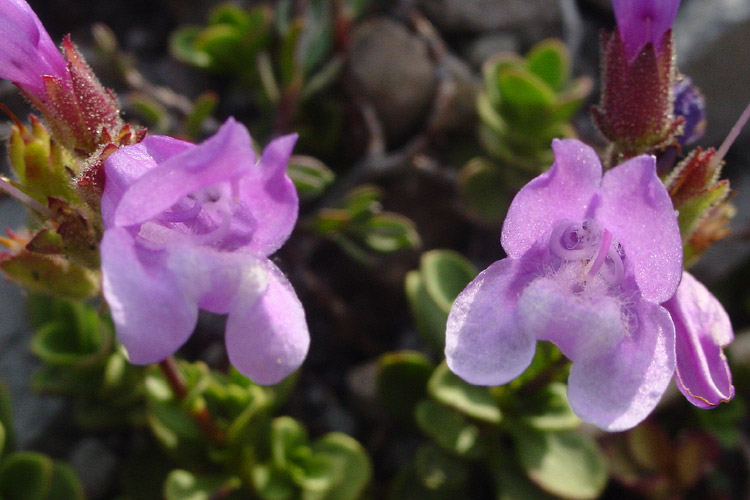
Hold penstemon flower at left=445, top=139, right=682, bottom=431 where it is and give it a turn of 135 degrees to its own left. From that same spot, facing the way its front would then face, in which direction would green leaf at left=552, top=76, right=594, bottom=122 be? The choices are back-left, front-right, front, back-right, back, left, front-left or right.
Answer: front-left

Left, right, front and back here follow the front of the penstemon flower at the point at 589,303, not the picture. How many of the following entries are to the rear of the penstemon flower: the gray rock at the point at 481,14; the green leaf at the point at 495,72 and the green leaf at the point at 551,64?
3

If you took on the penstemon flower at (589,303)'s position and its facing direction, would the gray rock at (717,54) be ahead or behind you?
behind

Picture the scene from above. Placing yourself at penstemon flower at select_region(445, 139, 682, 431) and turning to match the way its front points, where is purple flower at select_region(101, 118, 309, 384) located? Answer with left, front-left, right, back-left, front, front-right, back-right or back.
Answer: right

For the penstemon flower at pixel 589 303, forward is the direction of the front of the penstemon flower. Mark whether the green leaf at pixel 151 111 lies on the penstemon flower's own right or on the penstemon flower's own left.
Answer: on the penstemon flower's own right

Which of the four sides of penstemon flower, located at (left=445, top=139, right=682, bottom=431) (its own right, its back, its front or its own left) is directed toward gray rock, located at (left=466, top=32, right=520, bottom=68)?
back

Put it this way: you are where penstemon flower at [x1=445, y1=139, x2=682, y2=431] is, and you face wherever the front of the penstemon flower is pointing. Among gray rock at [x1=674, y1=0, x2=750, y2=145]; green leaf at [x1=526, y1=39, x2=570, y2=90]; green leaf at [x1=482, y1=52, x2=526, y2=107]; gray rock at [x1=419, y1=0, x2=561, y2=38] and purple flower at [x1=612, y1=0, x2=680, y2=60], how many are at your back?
5

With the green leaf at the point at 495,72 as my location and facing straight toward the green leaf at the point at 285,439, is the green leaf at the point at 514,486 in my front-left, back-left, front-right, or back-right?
front-left

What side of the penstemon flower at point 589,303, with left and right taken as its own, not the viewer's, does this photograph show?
front

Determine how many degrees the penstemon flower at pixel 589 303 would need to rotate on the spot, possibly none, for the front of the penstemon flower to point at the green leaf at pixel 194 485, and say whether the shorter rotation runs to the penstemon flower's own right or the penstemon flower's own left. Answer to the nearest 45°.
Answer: approximately 90° to the penstemon flower's own right
